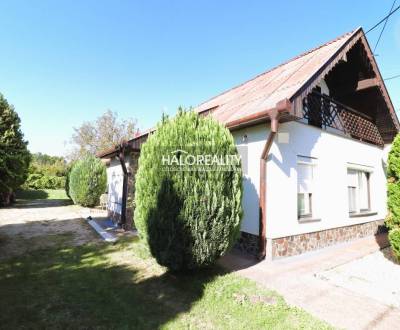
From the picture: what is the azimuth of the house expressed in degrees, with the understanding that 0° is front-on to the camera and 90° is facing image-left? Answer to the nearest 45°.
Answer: approximately 315°

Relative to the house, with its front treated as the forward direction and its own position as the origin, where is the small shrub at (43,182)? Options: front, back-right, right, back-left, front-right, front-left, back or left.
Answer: back

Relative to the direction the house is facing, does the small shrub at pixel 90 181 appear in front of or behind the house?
behind

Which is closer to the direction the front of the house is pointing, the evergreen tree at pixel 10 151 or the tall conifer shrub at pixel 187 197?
the tall conifer shrub

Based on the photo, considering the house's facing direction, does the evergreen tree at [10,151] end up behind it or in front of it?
behind

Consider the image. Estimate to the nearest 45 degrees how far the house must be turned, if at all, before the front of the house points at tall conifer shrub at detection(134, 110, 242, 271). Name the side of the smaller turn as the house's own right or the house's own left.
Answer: approximately 90° to the house's own right

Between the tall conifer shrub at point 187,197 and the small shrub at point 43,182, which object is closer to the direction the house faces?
the tall conifer shrub
